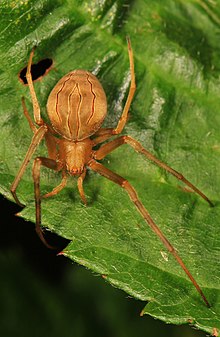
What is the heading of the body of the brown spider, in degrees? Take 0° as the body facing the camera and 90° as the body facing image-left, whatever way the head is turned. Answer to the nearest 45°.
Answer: approximately 0°
